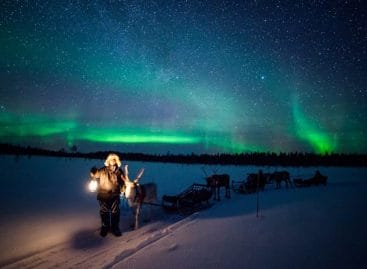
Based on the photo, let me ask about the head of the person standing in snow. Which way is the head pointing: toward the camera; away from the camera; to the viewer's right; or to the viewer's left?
toward the camera

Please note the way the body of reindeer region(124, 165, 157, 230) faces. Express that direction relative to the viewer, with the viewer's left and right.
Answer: facing the viewer and to the left of the viewer

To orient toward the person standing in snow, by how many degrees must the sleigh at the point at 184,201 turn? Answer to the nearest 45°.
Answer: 0° — it already faces them

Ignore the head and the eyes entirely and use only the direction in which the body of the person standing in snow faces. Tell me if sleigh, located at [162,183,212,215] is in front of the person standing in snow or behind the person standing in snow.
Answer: behind

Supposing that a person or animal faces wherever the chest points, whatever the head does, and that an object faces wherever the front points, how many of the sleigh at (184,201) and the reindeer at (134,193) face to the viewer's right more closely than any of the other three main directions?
0

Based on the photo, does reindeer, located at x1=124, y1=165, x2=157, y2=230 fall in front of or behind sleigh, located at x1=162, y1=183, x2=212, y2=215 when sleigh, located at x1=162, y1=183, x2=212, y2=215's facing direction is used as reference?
in front

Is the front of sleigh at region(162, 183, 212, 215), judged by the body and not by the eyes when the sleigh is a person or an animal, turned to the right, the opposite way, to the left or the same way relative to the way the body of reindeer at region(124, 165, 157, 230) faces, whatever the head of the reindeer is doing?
the same way

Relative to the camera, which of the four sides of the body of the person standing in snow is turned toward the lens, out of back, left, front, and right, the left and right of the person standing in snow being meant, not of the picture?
front

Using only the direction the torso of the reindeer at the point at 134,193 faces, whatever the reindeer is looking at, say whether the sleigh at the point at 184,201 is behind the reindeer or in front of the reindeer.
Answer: behind

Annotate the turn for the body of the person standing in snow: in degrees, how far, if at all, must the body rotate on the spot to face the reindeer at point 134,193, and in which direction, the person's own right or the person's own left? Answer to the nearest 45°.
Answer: approximately 135° to the person's own left

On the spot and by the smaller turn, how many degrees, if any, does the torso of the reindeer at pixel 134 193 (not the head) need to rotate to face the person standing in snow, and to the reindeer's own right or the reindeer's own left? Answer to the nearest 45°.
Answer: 0° — it already faces them
